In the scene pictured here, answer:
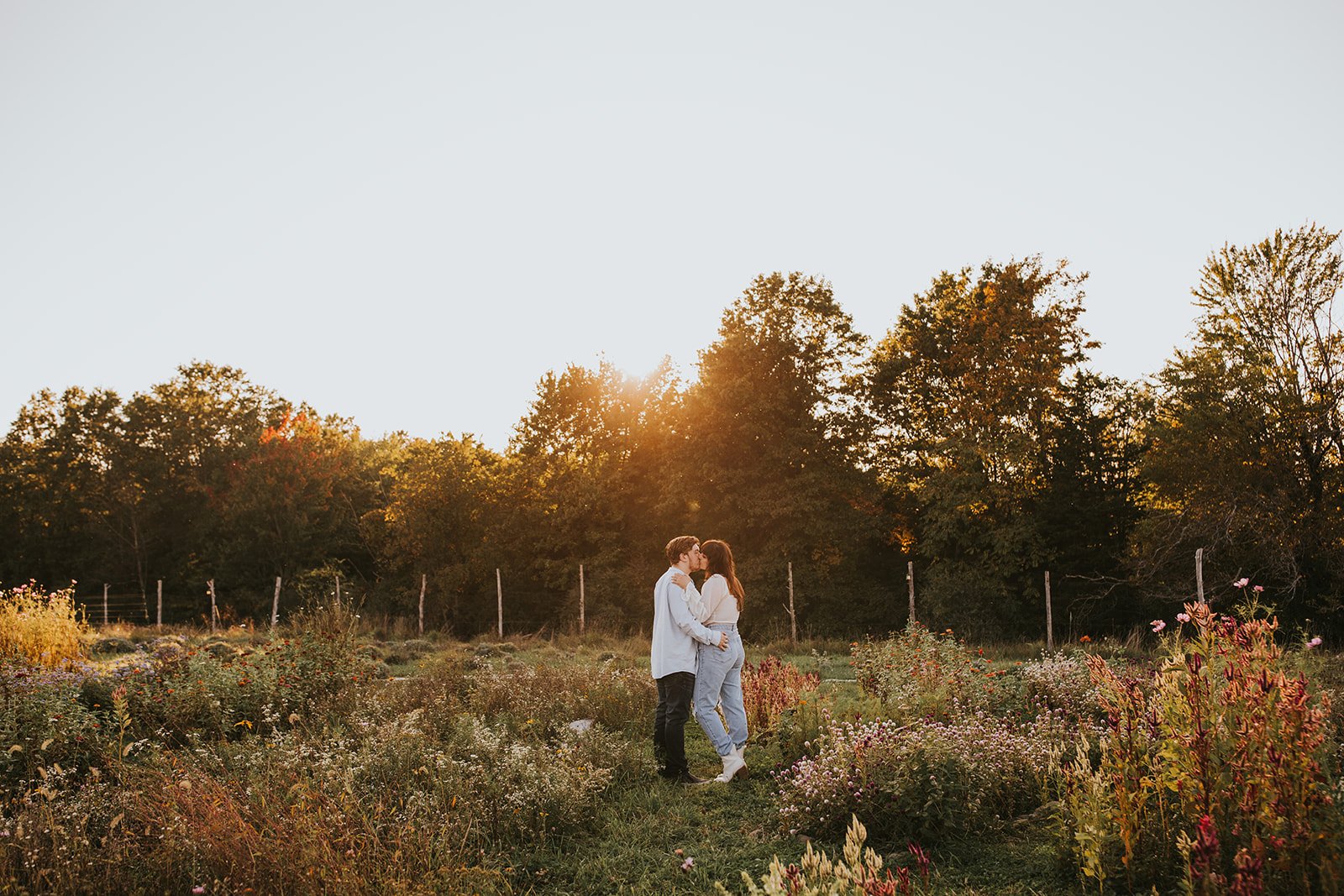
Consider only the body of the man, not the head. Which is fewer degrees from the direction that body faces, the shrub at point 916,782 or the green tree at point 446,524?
the shrub

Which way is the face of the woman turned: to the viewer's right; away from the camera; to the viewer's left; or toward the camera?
to the viewer's left

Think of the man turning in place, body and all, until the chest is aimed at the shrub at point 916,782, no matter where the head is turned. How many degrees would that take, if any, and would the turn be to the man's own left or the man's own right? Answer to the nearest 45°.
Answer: approximately 45° to the man's own right

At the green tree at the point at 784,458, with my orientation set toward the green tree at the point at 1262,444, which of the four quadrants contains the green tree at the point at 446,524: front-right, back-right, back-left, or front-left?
back-right

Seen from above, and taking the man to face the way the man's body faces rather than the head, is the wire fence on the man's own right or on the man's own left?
on the man's own left

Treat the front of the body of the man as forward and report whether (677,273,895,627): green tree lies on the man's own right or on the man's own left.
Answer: on the man's own left

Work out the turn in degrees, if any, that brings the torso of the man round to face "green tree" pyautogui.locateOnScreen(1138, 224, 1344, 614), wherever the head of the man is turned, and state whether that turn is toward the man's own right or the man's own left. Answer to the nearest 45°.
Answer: approximately 45° to the man's own left

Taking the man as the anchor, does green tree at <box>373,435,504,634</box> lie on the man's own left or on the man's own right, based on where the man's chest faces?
on the man's own left

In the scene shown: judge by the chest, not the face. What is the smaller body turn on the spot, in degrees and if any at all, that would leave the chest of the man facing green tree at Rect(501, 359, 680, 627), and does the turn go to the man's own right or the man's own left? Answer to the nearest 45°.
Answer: approximately 90° to the man's own left

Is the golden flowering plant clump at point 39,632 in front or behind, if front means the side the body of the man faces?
behind

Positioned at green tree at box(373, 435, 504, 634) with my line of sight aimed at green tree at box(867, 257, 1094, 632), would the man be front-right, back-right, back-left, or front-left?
front-right

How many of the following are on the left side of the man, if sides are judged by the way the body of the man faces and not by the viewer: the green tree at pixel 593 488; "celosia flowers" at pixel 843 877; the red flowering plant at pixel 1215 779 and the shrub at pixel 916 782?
1

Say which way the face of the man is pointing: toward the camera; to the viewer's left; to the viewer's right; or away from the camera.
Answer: to the viewer's right

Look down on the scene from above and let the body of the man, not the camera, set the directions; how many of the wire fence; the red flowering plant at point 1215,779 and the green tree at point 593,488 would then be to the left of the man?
2

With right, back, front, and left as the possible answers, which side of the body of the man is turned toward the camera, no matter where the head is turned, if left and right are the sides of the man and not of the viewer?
right

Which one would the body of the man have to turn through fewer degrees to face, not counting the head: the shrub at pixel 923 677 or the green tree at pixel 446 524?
the shrub
